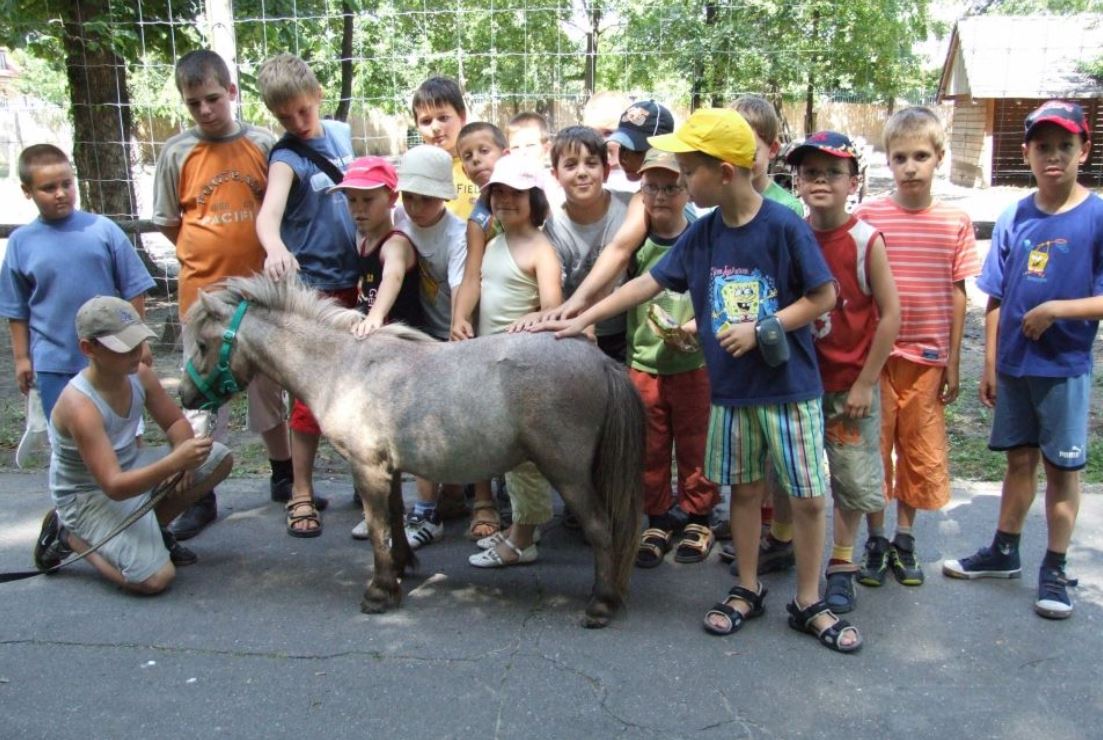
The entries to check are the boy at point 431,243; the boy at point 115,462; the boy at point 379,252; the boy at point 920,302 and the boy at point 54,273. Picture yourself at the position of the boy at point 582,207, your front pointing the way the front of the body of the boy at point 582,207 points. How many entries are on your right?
4

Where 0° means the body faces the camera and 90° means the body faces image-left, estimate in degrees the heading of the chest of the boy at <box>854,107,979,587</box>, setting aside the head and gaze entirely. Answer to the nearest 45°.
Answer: approximately 0°

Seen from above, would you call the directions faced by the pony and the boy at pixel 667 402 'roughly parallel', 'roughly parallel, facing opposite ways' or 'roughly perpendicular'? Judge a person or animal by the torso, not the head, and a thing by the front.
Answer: roughly perpendicular

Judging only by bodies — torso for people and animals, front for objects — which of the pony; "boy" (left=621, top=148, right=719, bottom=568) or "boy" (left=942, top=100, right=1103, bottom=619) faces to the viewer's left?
the pony

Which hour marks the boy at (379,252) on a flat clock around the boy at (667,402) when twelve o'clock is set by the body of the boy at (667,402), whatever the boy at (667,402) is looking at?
the boy at (379,252) is roughly at 3 o'clock from the boy at (667,402).

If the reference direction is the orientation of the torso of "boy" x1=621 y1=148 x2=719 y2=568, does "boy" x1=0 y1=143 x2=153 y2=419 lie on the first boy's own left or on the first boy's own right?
on the first boy's own right

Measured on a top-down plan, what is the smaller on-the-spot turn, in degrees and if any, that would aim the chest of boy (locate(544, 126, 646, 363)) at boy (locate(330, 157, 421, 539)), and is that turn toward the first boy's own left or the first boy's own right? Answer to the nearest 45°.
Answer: approximately 90° to the first boy's own right
